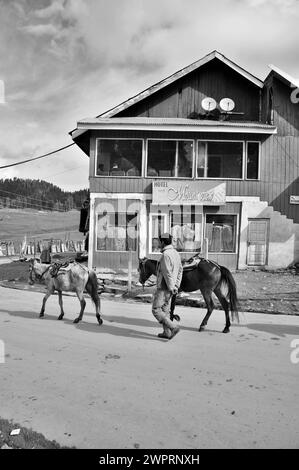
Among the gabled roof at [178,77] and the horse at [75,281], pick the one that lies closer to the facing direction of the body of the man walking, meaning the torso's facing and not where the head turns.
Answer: the horse

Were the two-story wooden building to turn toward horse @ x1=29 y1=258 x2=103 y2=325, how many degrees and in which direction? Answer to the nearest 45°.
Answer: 0° — it already faces it

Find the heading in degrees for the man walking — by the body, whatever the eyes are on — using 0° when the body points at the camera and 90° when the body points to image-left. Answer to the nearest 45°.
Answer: approximately 90°

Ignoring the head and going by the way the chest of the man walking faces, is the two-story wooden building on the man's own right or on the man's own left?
on the man's own right

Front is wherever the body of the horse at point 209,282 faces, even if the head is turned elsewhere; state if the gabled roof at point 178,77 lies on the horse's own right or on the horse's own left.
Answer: on the horse's own right

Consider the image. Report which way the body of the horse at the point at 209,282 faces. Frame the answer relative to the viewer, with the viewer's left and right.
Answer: facing to the left of the viewer

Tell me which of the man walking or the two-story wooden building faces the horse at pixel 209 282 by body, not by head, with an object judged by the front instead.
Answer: the two-story wooden building

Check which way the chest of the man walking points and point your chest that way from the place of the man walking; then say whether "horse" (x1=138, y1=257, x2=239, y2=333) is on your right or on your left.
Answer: on your right

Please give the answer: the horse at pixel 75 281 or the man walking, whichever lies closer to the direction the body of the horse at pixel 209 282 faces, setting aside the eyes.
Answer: the horse

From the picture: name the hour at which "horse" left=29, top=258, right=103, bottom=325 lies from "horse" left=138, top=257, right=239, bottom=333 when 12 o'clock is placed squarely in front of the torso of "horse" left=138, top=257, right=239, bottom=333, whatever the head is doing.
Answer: "horse" left=29, top=258, right=103, bottom=325 is roughly at 12 o'clock from "horse" left=138, top=257, right=239, bottom=333.

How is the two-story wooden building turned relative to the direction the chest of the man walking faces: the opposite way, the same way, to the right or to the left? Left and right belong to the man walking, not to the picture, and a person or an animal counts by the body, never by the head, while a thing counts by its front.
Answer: to the left
